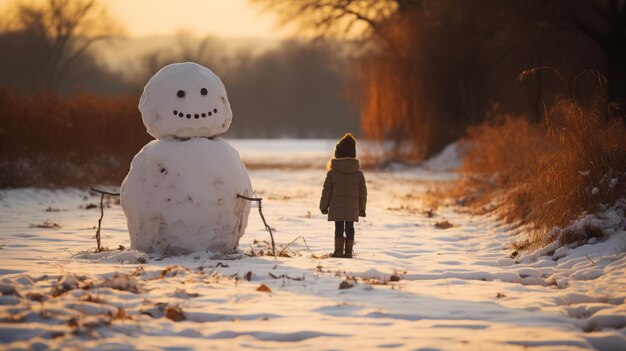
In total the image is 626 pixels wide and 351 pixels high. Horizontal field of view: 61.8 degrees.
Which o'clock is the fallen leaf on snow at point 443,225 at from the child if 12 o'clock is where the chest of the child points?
The fallen leaf on snow is roughly at 1 o'clock from the child.

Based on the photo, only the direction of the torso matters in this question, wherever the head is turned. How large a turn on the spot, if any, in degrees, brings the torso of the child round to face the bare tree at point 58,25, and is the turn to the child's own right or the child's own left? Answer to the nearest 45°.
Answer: approximately 45° to the child's own left

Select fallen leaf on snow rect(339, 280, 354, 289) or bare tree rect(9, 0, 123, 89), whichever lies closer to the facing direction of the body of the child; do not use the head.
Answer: the bare tree

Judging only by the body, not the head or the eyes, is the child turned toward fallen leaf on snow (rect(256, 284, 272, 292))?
no

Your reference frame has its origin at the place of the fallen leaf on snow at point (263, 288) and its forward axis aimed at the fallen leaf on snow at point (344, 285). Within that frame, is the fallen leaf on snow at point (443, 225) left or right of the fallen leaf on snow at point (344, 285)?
left

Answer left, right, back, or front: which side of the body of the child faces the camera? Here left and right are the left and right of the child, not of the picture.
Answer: back

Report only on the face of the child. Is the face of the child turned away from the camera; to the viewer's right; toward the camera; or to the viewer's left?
away from the camera

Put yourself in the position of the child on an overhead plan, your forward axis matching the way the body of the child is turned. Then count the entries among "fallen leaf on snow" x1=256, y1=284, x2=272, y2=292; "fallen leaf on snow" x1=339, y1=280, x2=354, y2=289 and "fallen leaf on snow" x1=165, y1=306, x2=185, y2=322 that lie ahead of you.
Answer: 0

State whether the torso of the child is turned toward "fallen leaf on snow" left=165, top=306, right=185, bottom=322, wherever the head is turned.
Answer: no

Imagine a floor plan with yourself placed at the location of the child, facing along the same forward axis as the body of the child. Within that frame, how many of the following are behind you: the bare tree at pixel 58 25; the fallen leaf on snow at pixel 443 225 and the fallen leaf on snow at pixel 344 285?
1

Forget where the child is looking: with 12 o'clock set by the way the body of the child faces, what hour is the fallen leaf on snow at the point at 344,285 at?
The fallen leaf on snow is roughly at 6 o'clock from the child.

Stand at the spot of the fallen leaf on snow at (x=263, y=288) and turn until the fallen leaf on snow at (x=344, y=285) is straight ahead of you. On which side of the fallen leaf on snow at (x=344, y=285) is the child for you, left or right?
left
